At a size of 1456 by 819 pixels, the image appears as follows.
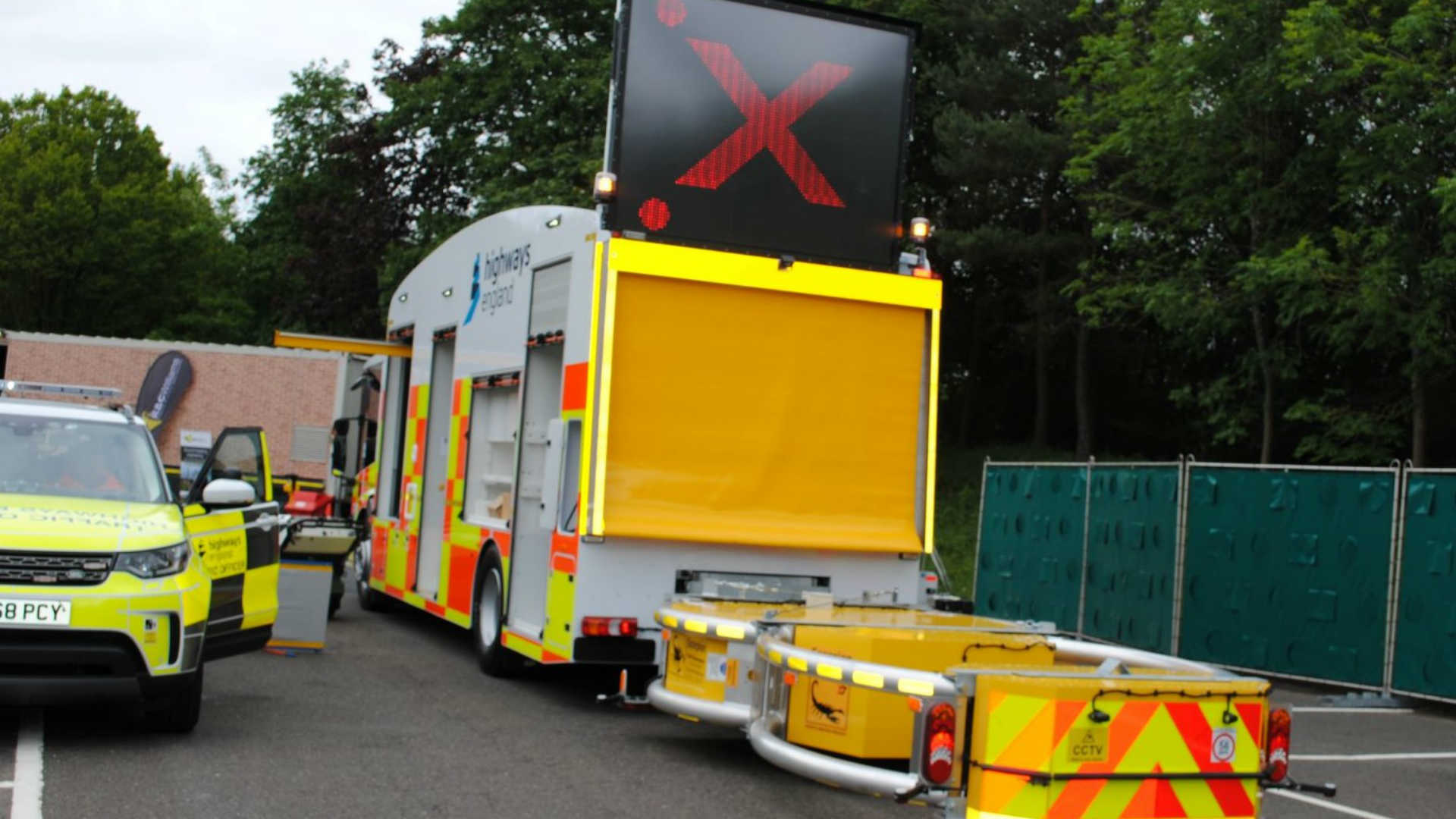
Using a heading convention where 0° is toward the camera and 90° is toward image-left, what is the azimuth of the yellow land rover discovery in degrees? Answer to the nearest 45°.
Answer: approximately 0°

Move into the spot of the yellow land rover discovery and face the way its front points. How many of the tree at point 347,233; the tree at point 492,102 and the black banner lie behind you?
3

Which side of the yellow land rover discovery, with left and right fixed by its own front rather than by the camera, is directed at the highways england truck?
left

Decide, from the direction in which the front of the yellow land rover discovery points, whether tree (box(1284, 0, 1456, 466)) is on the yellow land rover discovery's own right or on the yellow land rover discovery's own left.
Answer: on the yellow land rover discovery's own left

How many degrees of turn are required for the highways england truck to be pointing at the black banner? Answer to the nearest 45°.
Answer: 0° — it already faces it

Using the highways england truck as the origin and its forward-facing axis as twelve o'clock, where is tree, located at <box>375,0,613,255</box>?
The tree is roughly at 1 o'clock from the highways england truck.

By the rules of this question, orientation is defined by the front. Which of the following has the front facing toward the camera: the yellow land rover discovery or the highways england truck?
the yellow land rover discovery

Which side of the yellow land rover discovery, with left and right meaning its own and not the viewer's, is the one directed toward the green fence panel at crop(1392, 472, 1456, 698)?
left

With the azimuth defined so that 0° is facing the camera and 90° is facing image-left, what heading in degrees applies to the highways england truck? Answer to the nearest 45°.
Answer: approximately 135°

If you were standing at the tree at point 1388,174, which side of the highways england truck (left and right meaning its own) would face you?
right

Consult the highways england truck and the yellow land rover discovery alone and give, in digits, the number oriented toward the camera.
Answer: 1

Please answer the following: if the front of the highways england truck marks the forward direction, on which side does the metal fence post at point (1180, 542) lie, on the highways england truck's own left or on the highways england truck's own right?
on the highways england truck's own right

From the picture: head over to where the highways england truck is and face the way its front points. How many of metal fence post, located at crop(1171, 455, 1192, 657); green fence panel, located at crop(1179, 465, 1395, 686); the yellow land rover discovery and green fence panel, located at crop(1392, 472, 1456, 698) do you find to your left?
1

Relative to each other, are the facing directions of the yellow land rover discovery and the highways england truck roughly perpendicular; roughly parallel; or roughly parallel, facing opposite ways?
roughly parallel, facing opposite ways
